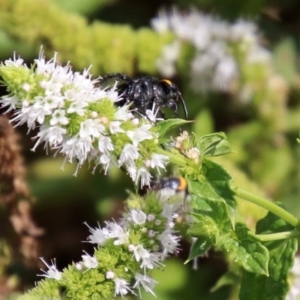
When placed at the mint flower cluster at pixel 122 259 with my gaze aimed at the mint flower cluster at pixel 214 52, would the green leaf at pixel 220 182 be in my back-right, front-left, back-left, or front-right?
front-right

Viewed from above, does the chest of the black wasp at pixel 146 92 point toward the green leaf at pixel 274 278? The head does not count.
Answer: no

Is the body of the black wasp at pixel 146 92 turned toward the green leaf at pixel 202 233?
no

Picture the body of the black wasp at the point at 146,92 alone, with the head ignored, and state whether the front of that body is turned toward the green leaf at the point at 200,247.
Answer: no
